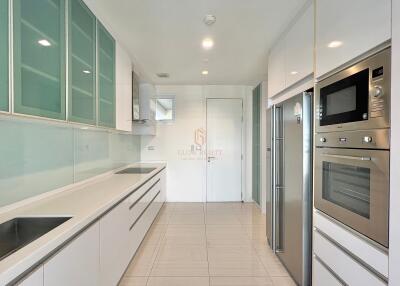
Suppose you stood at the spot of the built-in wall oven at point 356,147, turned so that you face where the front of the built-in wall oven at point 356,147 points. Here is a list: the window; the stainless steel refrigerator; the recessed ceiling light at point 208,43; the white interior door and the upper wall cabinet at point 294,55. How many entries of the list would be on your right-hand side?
5

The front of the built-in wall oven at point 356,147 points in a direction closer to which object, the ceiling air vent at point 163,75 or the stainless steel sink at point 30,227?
the stainless steel sink

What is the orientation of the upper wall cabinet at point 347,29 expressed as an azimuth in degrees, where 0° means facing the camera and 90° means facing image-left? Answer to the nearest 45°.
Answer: approximately 45°

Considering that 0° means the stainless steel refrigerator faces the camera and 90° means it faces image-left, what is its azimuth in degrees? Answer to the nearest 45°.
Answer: approximately 45°

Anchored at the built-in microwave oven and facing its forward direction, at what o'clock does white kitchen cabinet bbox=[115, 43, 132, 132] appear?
The white kitchen cabinet is roughly at 2 o'clock from the built-in microwave oven.

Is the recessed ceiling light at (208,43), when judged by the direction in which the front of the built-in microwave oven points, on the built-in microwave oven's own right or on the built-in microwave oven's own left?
on the built-in microwave oven's own right

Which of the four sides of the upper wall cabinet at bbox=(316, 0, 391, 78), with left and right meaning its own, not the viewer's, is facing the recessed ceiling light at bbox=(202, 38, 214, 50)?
right

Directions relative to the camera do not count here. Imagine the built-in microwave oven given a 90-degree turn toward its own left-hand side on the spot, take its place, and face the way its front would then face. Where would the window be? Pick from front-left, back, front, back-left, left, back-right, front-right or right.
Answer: back

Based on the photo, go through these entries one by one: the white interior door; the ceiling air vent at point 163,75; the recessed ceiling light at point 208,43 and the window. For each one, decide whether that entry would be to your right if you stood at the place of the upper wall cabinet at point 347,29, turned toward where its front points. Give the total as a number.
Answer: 4

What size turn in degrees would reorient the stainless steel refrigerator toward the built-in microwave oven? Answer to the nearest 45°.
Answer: approximately 45° to its left
